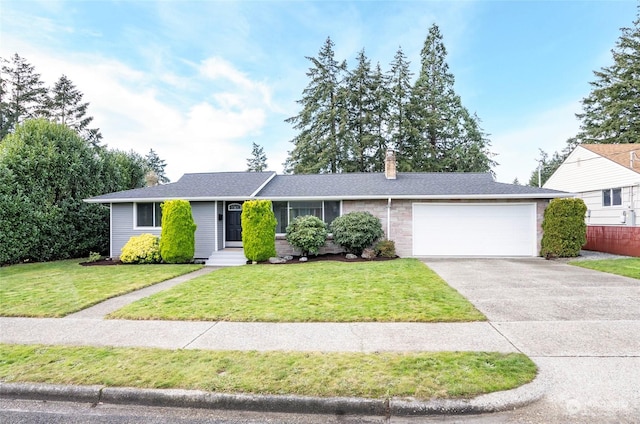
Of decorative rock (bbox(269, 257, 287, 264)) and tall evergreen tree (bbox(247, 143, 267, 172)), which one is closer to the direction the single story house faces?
the decorative rock

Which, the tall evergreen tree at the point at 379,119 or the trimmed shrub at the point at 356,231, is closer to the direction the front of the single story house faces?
the trimmed shrub

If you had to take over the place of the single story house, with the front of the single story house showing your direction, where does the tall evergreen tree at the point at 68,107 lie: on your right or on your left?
on your right

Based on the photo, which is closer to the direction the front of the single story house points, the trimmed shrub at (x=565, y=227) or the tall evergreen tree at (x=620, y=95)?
the trimmed shrub

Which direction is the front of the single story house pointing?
toward the camera

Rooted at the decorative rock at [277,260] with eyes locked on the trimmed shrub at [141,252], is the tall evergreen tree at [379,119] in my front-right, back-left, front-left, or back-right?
back-right

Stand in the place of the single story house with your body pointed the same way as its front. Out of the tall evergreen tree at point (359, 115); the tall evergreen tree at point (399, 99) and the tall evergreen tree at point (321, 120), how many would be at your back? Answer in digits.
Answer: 3

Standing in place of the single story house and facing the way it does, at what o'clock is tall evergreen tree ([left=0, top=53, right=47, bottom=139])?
The tall evergreen tree is roughly at 4 o'clock from the single story house.

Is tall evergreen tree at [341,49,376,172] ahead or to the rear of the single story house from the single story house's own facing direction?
to the rear

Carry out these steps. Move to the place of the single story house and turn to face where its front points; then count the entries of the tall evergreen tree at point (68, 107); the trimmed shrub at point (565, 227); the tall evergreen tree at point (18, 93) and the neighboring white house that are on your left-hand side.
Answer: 2

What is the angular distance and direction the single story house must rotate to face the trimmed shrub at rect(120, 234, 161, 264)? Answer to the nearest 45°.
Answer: approximately 90° to its right

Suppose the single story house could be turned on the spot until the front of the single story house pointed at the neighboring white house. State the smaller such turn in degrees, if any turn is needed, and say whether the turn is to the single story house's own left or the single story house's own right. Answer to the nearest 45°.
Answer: approximately 90° to the single story house's own left

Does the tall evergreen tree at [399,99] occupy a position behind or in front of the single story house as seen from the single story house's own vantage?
behind

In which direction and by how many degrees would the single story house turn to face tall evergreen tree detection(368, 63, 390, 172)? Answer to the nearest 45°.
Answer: approximately 180°
